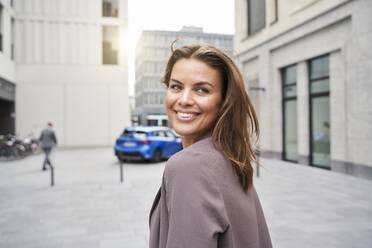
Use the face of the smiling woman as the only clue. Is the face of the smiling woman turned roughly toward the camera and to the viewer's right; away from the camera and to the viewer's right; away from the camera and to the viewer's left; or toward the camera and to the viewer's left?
toward the camera and to the viewer's left

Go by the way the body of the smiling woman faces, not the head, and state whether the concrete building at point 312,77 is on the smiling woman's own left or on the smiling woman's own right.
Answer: on the smiling woman's own right

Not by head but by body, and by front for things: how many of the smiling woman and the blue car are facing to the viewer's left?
1

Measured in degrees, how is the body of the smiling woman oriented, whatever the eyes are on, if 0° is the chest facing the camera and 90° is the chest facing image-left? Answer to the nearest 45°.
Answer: approximately 90°

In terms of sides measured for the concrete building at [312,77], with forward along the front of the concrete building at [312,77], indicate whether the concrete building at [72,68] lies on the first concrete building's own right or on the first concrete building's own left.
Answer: on the first concrete building's own right

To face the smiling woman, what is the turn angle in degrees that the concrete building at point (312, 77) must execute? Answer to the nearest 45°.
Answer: approximately 45° to its left

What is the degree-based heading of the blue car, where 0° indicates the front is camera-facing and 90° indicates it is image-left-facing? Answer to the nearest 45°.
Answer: approximately 225°

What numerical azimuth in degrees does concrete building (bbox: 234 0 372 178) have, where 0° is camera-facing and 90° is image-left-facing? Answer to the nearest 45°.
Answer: approximately 45°
